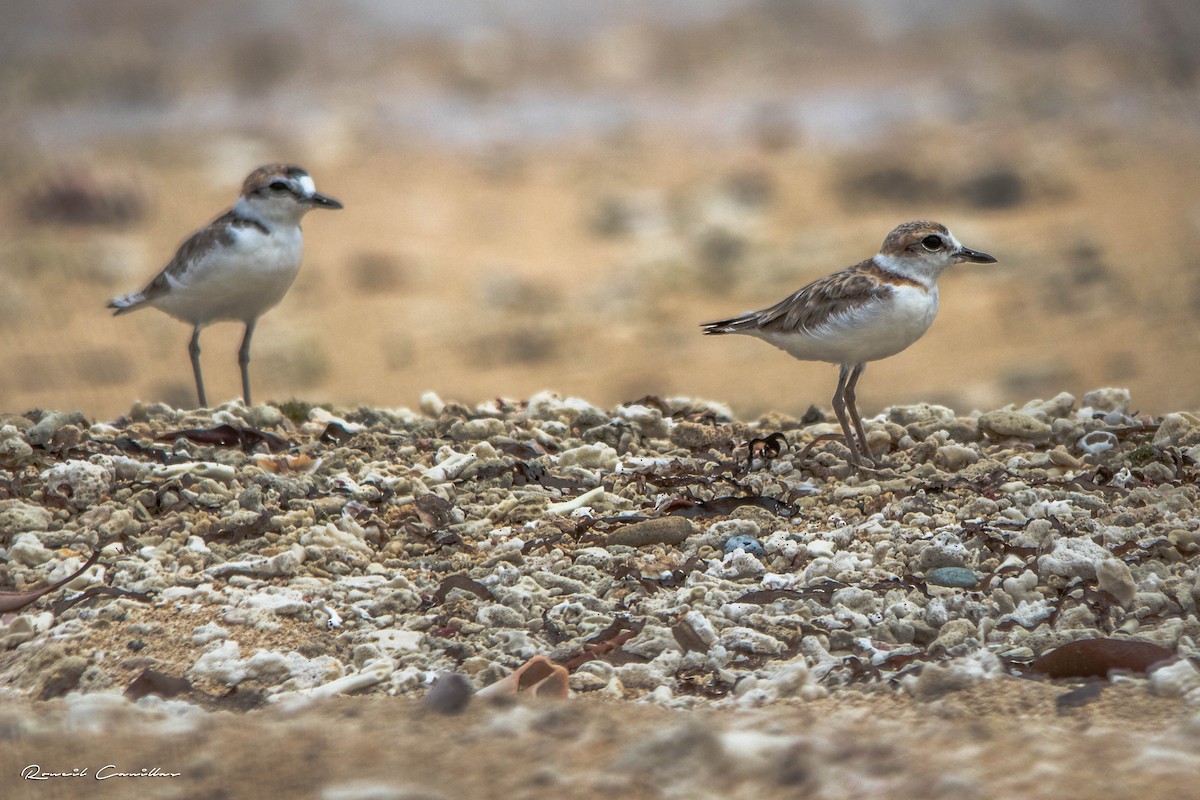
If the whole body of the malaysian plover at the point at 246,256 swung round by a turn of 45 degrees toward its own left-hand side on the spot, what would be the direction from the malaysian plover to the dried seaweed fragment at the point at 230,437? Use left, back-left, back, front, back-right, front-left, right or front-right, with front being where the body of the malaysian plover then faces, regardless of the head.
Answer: right

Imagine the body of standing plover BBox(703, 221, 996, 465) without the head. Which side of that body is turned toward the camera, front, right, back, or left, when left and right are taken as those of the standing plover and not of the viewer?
right

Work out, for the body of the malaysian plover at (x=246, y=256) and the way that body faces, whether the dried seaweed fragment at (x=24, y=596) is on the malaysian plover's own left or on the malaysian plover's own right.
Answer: on the malaysian plover's own right

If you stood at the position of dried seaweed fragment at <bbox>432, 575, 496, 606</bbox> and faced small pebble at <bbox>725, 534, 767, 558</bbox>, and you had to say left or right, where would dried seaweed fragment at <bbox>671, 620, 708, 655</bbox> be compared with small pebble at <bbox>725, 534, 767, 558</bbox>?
right

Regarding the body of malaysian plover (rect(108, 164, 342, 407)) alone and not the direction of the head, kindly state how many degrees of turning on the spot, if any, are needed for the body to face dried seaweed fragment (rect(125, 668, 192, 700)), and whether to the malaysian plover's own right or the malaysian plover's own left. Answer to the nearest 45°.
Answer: approximately 45° to the malaysian plover's own right

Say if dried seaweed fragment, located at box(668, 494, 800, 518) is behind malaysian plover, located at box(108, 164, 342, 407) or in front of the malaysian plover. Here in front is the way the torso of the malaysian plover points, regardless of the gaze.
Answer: in front

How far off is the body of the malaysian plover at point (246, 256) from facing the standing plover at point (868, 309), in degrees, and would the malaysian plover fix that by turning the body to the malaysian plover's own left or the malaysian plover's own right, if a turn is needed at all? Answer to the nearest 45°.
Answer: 0° — it already faces it

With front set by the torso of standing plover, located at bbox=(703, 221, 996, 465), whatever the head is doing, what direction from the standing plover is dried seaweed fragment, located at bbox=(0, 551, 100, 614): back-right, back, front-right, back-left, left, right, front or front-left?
back-right

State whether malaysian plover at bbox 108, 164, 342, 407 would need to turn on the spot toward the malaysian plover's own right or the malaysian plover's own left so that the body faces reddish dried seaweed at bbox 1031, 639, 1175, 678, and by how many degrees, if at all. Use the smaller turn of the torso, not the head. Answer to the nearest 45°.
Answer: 0° — it already faces it

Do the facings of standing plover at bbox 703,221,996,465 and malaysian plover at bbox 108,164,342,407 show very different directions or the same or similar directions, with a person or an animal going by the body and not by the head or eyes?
same or similar directions

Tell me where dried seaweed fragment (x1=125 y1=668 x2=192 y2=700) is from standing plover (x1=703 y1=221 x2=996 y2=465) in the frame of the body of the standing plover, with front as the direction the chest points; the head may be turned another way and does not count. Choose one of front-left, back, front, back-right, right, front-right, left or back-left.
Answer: back-right

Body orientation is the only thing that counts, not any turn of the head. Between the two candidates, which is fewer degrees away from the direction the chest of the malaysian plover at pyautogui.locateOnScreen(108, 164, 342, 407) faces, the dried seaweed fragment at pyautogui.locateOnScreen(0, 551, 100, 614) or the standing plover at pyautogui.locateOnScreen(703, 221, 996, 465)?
the standing plover

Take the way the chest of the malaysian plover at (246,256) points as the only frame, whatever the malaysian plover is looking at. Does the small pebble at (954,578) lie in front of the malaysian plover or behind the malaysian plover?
in front

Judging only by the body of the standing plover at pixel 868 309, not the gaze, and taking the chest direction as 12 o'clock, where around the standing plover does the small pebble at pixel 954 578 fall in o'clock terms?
The small pebble is roughly at 3 o'clock from the standing plover.

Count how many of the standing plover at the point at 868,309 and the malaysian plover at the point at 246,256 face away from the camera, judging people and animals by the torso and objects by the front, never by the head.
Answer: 0

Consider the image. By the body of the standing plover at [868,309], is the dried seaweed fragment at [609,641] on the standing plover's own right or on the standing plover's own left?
on the standing plover's own right

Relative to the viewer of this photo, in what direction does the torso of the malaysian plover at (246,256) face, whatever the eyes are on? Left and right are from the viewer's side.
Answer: facing the viewer and to the right of the viewer
